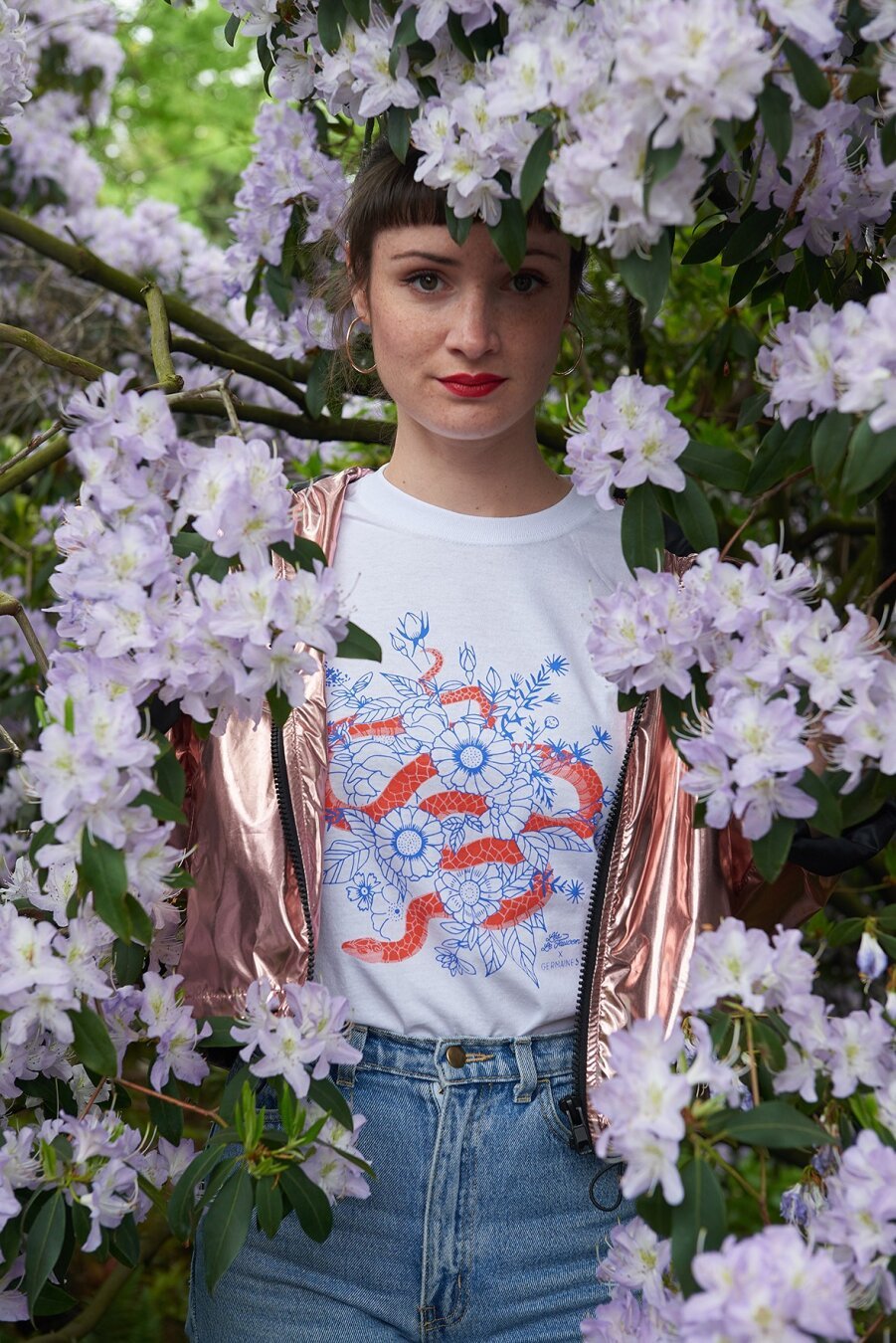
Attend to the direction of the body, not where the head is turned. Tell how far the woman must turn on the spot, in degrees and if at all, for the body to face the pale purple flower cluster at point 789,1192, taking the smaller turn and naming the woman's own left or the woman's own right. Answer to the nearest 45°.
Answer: approximately 45° to the woman's own left

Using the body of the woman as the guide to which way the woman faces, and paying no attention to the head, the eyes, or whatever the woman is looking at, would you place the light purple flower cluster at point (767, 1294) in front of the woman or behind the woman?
in front

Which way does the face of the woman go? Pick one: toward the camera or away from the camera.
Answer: toward the camera

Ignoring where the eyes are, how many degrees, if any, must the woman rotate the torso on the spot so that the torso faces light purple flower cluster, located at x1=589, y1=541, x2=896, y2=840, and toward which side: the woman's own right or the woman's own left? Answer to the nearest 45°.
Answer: approximately 45° to the woman's own left

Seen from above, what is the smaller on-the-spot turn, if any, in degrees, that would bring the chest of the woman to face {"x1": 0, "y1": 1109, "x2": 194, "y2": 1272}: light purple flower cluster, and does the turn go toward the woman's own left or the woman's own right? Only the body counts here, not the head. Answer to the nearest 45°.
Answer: approximately 90° to the woman's own right

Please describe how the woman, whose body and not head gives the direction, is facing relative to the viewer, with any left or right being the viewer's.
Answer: facing the viewer
